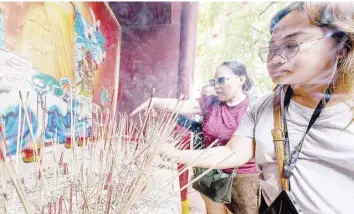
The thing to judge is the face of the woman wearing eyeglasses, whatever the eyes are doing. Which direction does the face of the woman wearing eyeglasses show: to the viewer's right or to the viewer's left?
to the viewer's left

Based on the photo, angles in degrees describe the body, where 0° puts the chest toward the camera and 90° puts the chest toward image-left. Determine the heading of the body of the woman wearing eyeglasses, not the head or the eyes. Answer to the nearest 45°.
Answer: approximately 45°

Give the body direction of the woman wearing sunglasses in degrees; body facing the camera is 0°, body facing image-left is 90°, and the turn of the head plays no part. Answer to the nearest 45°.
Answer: approximately 45°
